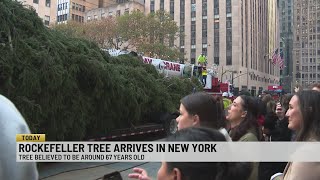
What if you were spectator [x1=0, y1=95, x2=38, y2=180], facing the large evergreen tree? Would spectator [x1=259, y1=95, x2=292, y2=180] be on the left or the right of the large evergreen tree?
right

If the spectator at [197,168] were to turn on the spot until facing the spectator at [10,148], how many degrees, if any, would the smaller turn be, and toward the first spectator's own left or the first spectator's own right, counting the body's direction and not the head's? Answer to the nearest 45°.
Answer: approximately 45° to the first spectator's own left

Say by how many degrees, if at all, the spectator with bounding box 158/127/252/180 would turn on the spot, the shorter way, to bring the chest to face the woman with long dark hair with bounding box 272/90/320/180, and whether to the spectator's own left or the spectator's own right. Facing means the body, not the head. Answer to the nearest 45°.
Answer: approximately 90° to the spectator's own right

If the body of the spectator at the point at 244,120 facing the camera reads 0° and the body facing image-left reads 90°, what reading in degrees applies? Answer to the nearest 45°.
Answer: approximately 90°

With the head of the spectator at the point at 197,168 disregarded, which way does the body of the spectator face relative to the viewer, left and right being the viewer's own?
facing away from the viewer and to the left of the viewer

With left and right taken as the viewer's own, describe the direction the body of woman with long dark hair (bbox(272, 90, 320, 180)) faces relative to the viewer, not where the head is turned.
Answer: facing to the left of the viewer

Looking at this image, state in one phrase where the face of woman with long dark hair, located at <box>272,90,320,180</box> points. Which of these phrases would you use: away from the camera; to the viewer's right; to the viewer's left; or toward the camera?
to the viewer's left

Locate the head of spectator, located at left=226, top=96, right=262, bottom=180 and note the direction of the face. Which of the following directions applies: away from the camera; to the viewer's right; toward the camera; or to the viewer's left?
to the viewer's left
